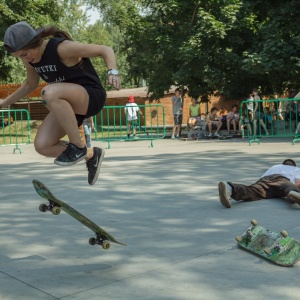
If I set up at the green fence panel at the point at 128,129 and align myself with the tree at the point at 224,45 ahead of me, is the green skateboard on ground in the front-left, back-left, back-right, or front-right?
back-right

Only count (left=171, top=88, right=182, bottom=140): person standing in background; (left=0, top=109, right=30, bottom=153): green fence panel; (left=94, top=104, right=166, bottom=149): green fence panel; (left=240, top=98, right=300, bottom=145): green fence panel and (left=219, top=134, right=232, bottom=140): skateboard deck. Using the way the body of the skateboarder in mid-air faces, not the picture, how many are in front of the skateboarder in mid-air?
0

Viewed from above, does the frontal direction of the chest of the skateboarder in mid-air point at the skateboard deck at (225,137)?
no

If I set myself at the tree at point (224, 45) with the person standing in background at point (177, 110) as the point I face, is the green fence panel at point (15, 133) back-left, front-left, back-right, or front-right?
front-right

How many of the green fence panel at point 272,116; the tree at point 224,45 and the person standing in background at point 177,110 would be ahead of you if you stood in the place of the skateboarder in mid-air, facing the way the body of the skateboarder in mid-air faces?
0

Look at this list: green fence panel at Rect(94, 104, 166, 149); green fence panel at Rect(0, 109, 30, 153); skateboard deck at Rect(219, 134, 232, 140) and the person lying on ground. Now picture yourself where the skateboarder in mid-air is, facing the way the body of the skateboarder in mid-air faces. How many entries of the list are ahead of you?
0

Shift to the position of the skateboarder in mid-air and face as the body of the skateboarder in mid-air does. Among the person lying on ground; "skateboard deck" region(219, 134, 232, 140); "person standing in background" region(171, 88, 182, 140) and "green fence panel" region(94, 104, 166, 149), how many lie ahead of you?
0

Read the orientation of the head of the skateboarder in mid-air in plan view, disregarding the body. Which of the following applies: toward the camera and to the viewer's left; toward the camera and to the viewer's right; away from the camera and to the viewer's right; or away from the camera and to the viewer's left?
toward the camera and to the viewer's left

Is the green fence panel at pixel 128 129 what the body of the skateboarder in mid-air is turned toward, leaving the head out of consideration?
no

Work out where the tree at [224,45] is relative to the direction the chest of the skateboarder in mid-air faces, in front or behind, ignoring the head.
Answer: behind

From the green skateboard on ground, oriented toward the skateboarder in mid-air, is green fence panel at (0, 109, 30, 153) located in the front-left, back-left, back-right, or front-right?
front-right

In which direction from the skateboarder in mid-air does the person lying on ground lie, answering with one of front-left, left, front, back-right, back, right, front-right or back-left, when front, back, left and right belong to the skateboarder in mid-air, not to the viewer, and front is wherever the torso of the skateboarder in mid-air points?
back
